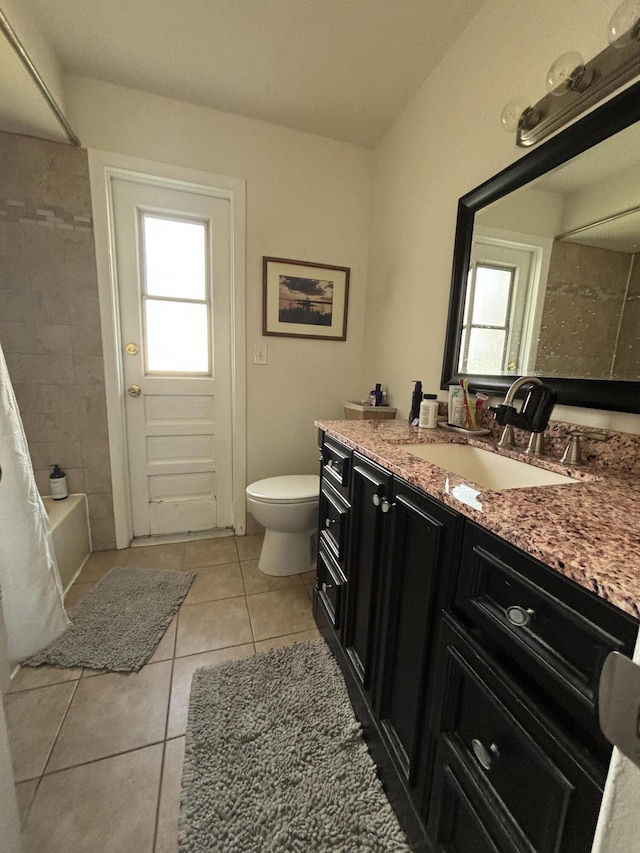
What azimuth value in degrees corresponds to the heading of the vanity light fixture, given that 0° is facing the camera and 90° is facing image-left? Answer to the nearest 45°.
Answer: approximately 45°

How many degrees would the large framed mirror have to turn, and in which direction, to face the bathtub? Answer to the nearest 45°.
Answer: approximately 45° to its right

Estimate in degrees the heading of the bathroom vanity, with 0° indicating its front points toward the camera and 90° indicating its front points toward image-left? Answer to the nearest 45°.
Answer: approximately 45°

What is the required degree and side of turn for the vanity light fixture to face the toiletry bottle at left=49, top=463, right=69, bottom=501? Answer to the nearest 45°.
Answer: approximately 45° to its right

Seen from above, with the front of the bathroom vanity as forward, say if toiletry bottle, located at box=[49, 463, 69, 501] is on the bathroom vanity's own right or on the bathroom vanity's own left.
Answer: on the bathroom vanity's own right

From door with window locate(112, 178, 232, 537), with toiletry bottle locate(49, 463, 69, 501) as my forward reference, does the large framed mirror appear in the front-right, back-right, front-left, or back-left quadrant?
back-left

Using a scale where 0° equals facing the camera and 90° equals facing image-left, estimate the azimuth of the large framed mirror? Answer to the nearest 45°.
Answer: approximately 45°
